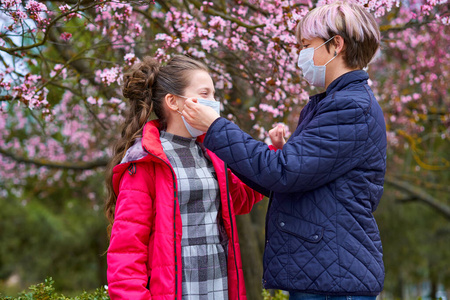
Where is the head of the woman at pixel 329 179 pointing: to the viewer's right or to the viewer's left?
to the viewer's left

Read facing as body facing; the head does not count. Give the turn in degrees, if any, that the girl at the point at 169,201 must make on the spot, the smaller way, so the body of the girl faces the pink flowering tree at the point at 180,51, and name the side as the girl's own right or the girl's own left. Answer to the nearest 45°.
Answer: approximately 135° to the girl's own left

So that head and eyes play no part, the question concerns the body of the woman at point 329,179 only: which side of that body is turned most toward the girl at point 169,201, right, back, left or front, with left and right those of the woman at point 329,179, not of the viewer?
front

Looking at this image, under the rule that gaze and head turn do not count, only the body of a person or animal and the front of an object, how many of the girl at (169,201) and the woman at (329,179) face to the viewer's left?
1

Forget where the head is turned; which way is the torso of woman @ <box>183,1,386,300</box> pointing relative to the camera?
to the viewer's left

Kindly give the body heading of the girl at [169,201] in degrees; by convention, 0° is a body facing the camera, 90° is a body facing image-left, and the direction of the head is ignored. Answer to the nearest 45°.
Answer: approximately 315°

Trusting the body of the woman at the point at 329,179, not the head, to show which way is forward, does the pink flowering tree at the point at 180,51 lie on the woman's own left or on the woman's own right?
on the woman's own right

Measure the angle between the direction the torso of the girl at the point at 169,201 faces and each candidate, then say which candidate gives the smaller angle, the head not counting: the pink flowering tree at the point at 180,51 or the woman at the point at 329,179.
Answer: the woman

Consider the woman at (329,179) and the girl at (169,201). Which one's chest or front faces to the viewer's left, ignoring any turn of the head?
the woman at (329,179)
